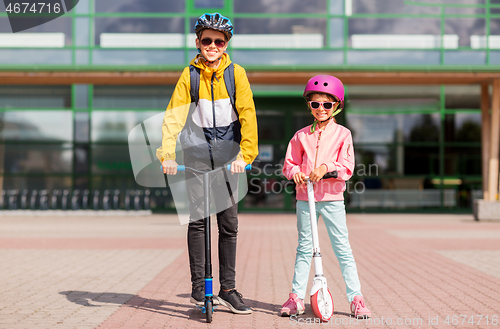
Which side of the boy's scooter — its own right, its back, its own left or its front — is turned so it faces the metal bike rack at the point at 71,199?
back

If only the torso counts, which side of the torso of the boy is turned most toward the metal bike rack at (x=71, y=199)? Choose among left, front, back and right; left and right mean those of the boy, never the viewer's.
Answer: back

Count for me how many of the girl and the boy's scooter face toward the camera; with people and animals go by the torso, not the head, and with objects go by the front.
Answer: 2

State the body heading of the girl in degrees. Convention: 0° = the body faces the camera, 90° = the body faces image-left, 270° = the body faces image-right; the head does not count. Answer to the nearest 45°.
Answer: approximately 0°

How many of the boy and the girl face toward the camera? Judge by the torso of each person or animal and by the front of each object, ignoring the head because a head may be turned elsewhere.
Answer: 2

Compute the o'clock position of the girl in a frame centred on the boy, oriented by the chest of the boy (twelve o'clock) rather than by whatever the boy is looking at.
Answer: The girl is roughly at 9 o'clock from the boy.

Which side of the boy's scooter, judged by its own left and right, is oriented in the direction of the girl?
left

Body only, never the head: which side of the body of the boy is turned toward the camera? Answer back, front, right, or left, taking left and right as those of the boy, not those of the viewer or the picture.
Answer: front

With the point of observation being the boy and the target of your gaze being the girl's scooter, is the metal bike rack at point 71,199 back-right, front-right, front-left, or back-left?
back-left
